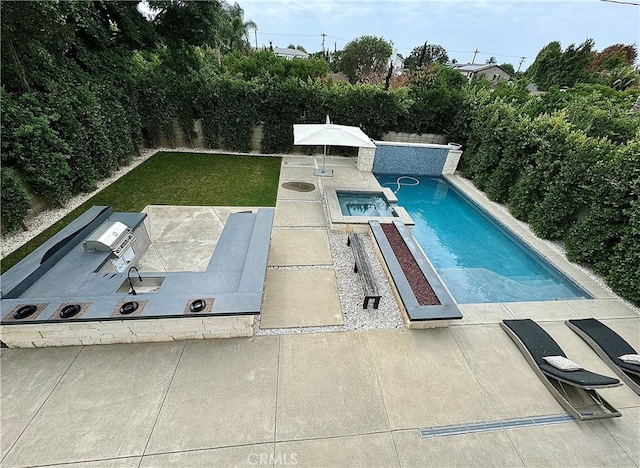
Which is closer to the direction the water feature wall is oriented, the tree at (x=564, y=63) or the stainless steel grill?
the stainless steel grill

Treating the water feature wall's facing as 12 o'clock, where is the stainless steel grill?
The stainless steel grill is roughly at 1 o'clock from the water feature wall.

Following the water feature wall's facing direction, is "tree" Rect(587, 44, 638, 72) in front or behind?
behind

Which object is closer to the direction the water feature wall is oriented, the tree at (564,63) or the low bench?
the low bench

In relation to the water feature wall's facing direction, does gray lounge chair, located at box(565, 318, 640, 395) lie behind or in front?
in front

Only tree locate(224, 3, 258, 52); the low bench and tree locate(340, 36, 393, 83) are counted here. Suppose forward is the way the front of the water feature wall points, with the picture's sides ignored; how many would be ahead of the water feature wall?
1

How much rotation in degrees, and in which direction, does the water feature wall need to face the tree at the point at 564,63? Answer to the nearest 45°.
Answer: approximately 135° to its left

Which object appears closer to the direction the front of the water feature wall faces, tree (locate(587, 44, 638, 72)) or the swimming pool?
the swimming pool

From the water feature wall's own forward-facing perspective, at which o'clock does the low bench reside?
The low bench is roughly at 12 o'clock from the water feature wall.

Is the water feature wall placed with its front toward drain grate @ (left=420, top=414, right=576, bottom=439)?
yes

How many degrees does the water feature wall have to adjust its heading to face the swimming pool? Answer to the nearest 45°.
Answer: approximately 45° to its left

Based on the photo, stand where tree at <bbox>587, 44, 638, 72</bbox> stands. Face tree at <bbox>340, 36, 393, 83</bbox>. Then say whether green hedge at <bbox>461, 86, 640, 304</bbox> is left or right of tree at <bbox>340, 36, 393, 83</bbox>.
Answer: left

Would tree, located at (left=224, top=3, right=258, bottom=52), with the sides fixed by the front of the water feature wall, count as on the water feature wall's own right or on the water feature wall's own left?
on the water feature wall's own right

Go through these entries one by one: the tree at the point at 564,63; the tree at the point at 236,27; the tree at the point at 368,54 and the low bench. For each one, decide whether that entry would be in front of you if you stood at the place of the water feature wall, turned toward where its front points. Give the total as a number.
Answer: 1

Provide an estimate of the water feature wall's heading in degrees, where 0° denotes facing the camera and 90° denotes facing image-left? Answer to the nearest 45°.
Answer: approximately 0°

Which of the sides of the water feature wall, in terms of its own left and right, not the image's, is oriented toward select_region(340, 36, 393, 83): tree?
back
